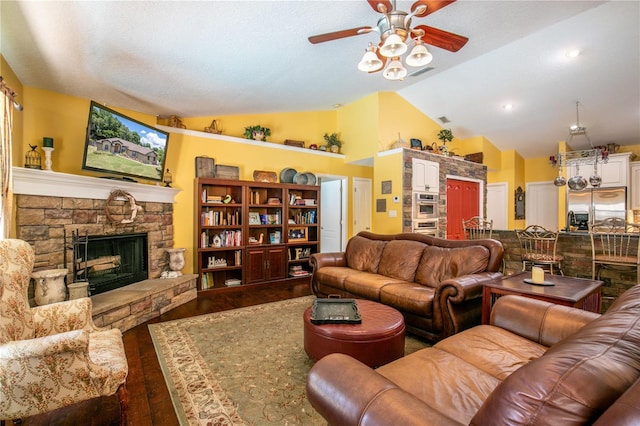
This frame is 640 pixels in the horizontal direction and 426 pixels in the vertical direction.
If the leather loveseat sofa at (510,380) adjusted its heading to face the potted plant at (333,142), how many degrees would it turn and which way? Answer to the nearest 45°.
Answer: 0° — it already faces it

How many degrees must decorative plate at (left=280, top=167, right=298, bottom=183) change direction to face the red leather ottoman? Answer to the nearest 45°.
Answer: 0° — it already faces it

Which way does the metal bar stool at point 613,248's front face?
away from the camera

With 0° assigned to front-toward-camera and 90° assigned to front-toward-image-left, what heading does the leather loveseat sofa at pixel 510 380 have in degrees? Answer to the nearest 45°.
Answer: approximately 135°

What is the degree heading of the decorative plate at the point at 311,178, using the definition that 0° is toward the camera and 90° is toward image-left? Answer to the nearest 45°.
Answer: approximately 0°

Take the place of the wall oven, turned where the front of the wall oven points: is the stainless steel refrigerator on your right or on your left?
on your left
